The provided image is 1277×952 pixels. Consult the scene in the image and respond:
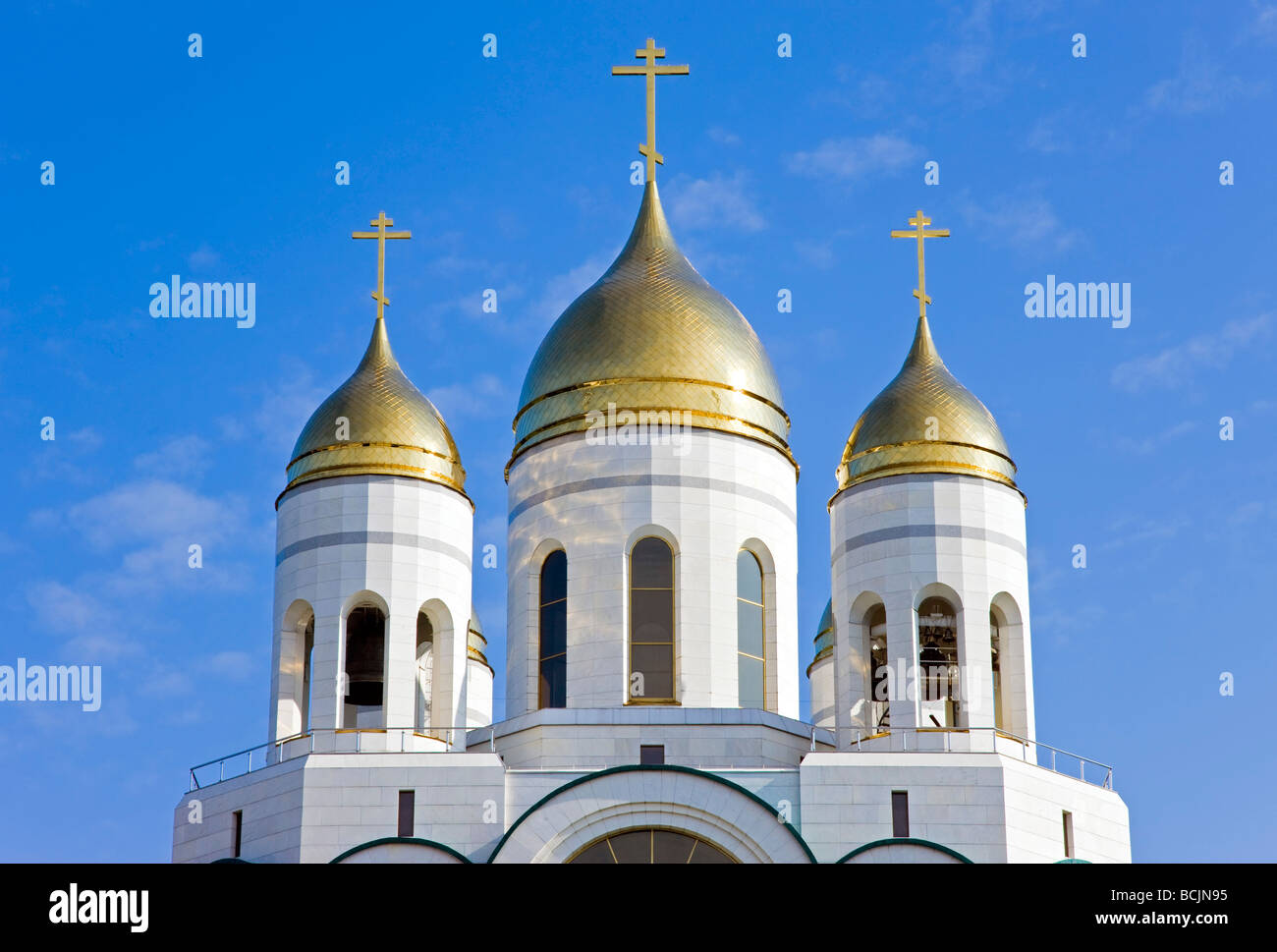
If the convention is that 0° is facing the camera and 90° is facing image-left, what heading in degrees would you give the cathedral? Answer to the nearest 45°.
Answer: approximately 0°
